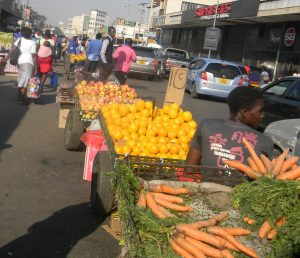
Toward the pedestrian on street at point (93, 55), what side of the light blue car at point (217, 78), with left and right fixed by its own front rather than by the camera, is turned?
left

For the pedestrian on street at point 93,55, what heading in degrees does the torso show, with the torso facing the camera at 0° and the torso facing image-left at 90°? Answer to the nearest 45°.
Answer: approximately 225°

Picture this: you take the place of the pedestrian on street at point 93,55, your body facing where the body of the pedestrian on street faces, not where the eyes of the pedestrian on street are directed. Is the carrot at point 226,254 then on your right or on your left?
on your right

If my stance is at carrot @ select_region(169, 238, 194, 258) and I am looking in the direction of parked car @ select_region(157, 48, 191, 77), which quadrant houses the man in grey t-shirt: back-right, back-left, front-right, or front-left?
front-right

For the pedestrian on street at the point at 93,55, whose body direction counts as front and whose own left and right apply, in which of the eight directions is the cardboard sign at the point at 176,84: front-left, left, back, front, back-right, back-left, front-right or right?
back-right

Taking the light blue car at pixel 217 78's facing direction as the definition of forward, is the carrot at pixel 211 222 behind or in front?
behind

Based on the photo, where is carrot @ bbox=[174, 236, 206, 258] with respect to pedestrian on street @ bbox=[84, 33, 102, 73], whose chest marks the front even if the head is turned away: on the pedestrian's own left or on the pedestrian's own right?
on the pedestrian's own right

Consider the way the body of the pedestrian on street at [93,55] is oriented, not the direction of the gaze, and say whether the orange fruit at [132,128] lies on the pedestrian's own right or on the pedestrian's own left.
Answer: on the pedestrian's own right

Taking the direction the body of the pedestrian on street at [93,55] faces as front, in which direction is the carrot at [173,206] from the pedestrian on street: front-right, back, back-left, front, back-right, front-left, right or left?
back-right

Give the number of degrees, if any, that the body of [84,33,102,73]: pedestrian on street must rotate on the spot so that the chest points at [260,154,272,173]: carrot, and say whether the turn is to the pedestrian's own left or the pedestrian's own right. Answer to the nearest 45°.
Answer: approximately 135° to the pedestrian's own right

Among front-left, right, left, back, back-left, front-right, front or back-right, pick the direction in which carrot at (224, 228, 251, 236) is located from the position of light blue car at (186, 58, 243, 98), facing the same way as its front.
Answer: back-left

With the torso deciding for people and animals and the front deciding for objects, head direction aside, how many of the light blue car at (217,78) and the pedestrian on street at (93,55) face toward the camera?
0
